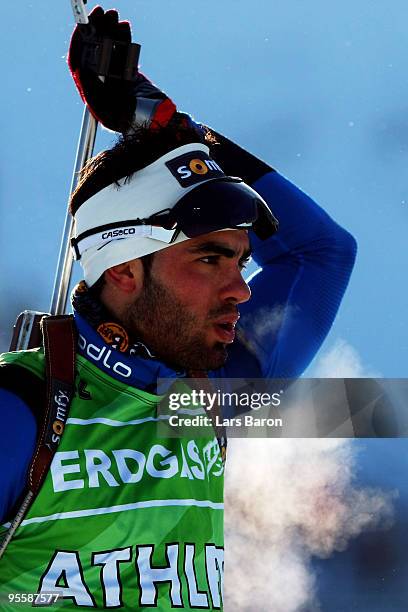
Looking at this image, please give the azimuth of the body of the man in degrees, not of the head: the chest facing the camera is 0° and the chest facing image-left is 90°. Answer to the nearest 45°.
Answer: approximately 315°
